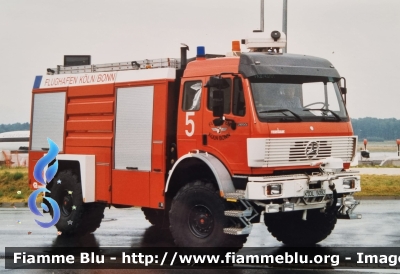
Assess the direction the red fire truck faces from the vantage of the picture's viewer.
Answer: facing the viewer and to the right of the viewer
